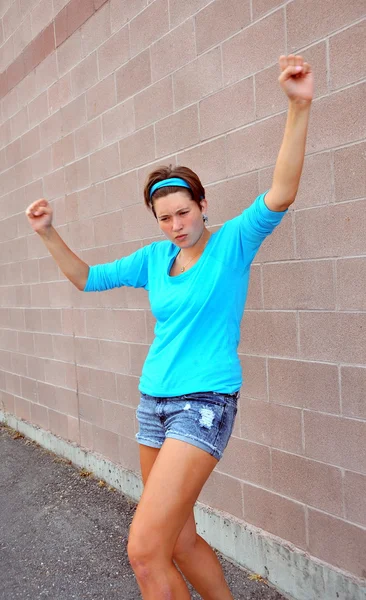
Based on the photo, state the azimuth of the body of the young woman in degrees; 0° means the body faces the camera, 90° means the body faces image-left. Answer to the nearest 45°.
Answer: approximately 45°
